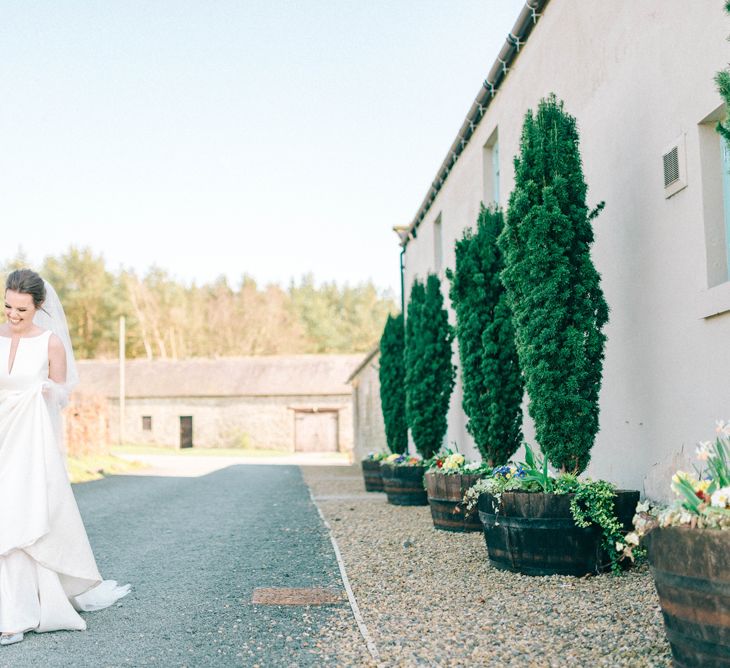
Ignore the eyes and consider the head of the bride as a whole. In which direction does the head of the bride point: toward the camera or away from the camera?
toward the camera

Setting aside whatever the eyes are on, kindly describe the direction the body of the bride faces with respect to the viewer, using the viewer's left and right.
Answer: facing the viewer and to the left of the viewer

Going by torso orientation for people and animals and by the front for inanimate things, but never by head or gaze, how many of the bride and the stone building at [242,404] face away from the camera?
0

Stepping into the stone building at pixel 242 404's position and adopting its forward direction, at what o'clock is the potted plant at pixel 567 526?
The potted plant is roughly at 12 o'clock from the stone building.

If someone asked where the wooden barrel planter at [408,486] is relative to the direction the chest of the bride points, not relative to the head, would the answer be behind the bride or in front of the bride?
behind

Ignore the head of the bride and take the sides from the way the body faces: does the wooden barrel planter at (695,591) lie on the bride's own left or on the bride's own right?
on the bride's own left

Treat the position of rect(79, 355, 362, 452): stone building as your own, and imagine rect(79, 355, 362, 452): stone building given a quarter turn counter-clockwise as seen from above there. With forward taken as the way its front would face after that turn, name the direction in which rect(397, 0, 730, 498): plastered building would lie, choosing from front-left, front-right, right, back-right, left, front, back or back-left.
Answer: right

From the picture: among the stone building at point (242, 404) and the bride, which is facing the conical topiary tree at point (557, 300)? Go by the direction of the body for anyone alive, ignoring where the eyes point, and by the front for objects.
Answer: the stone building

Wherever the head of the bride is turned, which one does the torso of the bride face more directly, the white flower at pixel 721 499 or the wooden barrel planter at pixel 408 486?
the white flower

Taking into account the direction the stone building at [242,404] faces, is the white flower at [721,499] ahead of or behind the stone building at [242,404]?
ahead

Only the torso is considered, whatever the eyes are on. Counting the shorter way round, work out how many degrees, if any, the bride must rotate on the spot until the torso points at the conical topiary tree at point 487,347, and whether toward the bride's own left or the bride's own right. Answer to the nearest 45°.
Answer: approximately 180°

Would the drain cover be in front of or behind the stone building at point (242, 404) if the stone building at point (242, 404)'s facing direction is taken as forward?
in front

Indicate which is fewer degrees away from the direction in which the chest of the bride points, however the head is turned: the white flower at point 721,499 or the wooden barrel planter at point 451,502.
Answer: the white flower

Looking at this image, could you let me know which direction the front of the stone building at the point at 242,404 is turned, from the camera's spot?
facing the viewer
